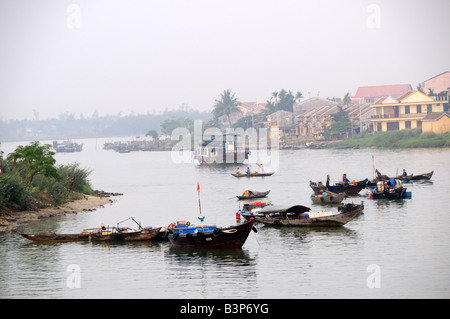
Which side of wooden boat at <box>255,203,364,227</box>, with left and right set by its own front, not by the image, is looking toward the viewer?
right

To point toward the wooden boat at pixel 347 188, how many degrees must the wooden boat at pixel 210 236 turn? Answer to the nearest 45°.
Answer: approximately 45° to its left

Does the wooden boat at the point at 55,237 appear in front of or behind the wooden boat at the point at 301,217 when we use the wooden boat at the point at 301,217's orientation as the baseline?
behind

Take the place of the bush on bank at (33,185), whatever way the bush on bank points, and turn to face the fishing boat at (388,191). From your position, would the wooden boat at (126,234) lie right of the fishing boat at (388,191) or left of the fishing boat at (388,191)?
right

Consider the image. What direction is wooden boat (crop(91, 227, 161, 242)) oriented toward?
to the viewer's right

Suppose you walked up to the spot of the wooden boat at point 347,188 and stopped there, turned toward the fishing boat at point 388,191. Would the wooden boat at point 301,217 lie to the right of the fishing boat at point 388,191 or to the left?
right

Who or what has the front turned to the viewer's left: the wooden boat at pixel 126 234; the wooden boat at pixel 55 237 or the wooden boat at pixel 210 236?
the wooden boat at pixel 55 237

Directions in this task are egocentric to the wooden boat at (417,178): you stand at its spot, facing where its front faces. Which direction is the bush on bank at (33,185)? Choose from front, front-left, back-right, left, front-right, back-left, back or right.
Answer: back-right

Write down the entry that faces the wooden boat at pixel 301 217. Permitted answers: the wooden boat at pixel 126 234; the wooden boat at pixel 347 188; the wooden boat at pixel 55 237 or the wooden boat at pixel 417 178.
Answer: the wooden boat at pixel 126 234

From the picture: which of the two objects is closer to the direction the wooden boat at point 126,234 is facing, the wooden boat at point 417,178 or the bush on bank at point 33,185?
the wooden boat

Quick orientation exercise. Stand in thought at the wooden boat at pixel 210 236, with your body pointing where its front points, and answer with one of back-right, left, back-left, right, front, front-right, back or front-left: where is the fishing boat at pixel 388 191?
front-left
